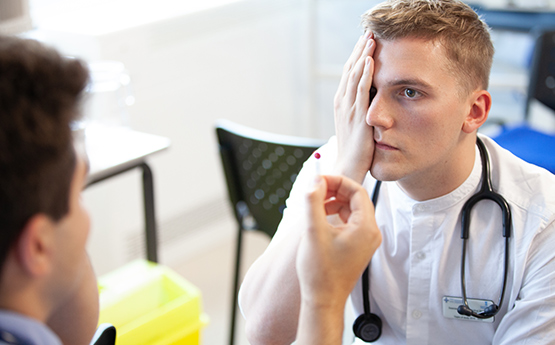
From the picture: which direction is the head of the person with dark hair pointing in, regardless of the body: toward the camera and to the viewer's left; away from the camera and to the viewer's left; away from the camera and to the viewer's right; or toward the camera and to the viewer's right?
away from the camera and to the viewer's right

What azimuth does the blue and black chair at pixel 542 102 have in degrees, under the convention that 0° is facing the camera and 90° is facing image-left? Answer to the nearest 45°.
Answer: approximately 45°

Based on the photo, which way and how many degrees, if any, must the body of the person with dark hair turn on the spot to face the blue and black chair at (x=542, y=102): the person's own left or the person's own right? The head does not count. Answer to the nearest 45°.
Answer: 0° — they already face it

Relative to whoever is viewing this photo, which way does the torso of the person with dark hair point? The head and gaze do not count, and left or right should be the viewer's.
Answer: facing away from the viewer and to the right of the viewer

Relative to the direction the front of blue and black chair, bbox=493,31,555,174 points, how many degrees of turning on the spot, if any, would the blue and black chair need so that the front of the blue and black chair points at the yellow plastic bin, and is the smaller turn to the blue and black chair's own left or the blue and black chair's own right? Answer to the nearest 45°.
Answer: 0° — it already faces it
